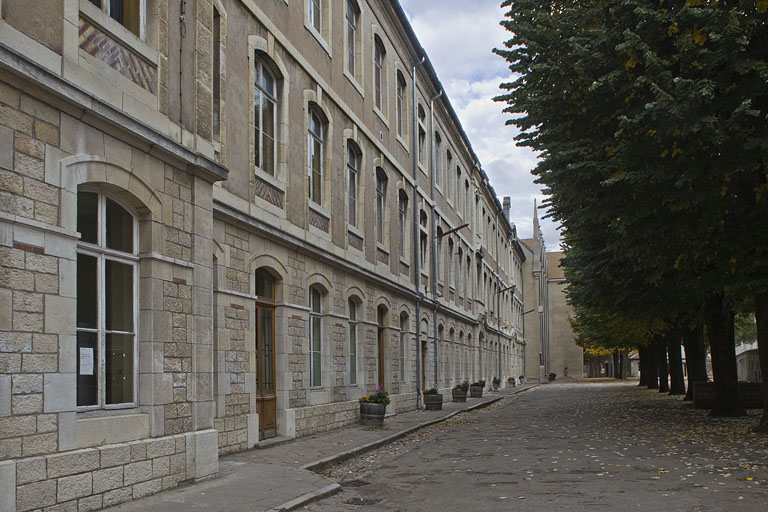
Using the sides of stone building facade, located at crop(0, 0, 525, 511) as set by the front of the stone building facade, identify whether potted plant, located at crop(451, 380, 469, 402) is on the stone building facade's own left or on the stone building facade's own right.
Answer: on the stone building facade's own left

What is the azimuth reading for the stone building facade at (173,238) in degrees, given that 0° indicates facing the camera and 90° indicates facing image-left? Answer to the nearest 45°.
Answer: approximately 315°
